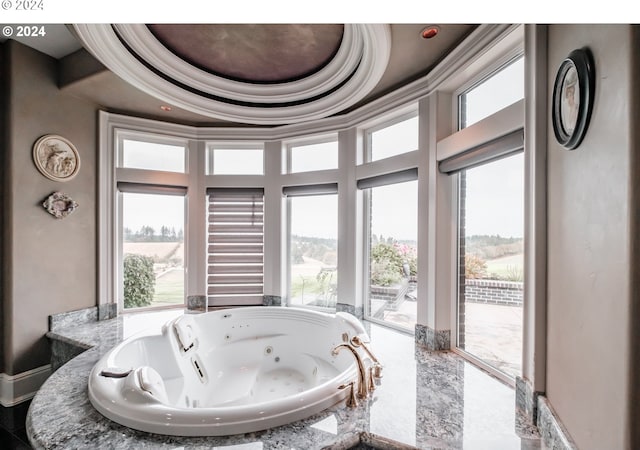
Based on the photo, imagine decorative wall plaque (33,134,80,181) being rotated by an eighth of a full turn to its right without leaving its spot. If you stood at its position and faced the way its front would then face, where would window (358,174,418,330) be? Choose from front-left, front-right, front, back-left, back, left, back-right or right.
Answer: front-left

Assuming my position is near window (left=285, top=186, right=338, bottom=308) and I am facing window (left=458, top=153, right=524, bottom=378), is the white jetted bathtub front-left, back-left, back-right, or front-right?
front-right

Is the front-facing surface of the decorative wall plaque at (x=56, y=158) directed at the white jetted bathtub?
yes

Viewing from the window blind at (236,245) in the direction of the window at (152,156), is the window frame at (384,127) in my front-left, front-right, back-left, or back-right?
back-left

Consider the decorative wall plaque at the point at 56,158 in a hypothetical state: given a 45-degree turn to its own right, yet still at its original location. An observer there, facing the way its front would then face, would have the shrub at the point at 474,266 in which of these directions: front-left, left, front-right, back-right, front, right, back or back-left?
front-left

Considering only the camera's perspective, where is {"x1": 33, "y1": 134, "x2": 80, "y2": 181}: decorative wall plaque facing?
facing the viewer and to the right of the viewer

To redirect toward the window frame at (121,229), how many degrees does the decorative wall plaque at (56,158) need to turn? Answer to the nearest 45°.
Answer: approximately 90° to its left

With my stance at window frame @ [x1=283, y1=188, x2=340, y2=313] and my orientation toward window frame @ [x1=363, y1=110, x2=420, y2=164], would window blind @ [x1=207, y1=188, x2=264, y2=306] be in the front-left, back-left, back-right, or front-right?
back-right

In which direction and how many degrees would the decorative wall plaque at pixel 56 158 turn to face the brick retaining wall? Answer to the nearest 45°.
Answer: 0° — it already faces it

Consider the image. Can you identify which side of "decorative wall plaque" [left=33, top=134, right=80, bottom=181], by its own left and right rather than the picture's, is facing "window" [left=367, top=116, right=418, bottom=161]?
front
